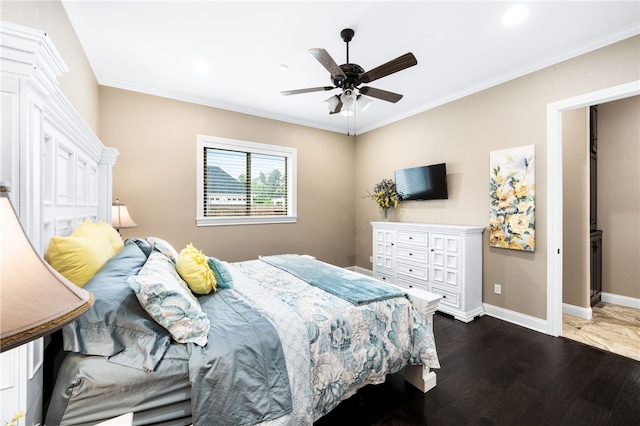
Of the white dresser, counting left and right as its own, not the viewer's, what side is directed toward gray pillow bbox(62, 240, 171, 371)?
front

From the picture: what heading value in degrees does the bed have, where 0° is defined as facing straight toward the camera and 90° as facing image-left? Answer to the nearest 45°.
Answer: approximately 270°

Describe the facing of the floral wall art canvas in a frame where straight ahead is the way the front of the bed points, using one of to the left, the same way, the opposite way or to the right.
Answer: the opposite way

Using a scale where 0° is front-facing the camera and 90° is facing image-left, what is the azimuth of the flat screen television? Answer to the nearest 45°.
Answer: approximately 45°

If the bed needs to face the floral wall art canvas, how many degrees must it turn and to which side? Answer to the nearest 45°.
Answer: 0° — it already faces it

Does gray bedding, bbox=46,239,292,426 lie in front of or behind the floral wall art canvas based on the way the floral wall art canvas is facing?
in front

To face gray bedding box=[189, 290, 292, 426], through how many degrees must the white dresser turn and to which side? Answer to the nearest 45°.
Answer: approximately 45° to its left

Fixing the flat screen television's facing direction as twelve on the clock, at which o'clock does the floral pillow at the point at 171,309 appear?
The floral pillow is roughly at 11 o'clock from the flat screen television.

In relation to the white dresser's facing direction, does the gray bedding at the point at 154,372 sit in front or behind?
in front

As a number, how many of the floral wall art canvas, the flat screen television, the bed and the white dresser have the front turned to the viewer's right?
1
